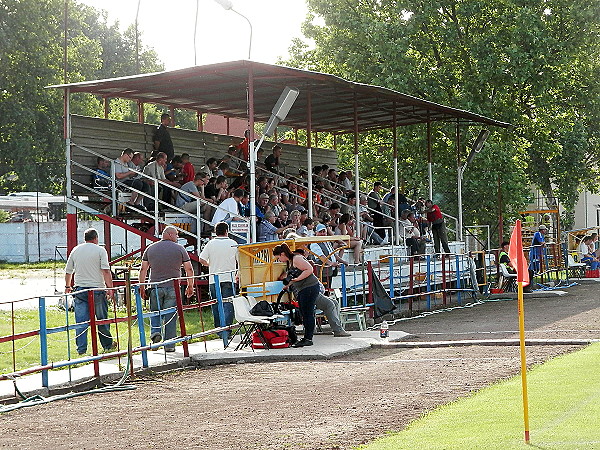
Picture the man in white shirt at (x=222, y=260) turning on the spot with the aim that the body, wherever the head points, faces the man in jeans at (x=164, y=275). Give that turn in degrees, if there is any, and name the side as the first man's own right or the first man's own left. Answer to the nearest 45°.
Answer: approximately 135° to the first man's own left

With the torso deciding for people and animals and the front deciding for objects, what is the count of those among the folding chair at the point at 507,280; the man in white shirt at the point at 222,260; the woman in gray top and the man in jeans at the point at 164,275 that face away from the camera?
2

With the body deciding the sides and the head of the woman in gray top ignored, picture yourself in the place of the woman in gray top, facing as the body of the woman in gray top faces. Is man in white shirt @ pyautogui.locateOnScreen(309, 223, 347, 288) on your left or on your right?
on your right

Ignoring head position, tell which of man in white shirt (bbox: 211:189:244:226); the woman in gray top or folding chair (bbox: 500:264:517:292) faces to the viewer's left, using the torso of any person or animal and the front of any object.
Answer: the woman in gray top

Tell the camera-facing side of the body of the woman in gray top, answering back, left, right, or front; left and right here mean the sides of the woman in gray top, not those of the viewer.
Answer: left

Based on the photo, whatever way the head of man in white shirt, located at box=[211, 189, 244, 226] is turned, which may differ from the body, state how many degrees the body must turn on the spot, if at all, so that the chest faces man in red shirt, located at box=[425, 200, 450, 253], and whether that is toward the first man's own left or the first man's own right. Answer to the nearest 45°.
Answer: approximately 45° to the first man's own left

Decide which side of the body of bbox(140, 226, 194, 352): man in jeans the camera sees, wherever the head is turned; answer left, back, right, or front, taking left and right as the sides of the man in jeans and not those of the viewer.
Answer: back

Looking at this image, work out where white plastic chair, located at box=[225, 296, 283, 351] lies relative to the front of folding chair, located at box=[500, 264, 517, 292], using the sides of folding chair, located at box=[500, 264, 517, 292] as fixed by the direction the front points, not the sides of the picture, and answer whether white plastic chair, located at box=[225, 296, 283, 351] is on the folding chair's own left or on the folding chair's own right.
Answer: on the folding chair's own right

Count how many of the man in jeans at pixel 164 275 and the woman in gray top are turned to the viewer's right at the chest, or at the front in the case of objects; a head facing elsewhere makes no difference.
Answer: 0
